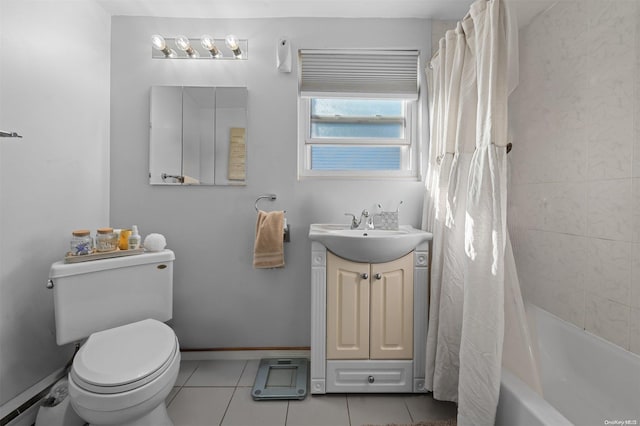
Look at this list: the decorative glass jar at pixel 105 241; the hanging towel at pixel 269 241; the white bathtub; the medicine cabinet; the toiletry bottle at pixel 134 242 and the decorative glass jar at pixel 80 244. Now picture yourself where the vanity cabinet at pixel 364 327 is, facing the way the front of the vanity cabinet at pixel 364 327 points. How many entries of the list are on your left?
1

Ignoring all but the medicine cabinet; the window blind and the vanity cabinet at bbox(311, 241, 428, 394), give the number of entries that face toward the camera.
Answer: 3

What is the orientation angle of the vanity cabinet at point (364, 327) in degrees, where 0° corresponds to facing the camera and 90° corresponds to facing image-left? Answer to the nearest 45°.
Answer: approximately 0°

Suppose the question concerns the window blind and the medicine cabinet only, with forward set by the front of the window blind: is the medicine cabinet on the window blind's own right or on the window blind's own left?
on the window blind's own right

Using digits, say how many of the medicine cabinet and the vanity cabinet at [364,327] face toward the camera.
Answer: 2

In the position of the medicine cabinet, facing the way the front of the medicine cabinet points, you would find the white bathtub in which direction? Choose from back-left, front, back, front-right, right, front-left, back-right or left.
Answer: front-left

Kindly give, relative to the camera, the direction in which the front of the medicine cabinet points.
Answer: facing the viewer

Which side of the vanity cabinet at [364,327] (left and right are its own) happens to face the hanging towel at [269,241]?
right

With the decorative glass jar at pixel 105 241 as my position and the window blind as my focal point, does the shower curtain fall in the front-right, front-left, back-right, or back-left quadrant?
front-right

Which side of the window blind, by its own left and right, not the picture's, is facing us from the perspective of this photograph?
front
